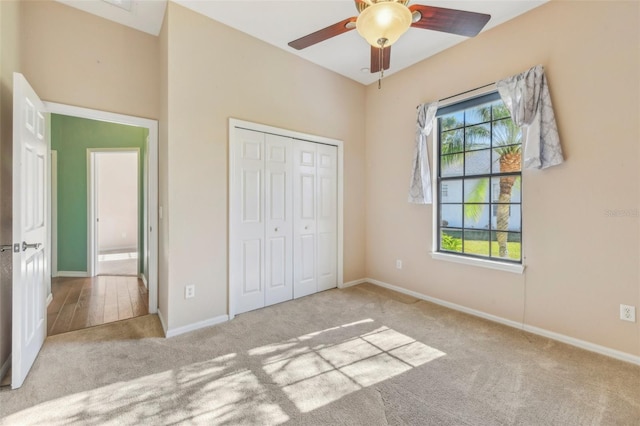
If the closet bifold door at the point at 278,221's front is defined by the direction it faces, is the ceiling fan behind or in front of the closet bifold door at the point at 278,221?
in front

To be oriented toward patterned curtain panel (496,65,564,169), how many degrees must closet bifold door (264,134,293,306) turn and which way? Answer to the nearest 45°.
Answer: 0° — it already faces it

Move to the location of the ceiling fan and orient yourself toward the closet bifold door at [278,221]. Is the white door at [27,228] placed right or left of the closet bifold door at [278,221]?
left

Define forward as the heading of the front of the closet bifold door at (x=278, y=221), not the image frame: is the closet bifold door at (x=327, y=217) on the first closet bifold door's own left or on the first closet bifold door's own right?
on the first closet bifold door's own left

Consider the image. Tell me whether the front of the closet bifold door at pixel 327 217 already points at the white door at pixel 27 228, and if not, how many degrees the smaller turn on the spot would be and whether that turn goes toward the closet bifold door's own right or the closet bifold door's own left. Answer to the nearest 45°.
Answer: approximately 90° to the closet bifold door's own right

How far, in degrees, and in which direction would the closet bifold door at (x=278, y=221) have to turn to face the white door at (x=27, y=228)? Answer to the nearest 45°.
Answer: approximately 90° to its right

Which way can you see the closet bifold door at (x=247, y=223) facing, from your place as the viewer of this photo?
facing the viewer and to the right of the viewer

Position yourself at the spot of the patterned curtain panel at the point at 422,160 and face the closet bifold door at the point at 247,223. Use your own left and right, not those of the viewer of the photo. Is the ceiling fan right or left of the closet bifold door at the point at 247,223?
left

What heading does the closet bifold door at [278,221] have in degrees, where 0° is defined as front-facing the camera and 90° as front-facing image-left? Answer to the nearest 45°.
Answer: approximately 315°

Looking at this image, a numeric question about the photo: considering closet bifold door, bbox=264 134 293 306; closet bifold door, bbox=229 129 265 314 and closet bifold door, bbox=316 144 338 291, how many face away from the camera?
0

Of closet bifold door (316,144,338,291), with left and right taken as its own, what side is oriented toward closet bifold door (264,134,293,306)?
right

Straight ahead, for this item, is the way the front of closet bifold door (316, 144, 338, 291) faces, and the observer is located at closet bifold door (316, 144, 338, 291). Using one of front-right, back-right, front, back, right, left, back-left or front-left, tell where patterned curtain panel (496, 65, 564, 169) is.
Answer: front
